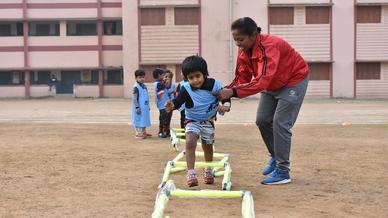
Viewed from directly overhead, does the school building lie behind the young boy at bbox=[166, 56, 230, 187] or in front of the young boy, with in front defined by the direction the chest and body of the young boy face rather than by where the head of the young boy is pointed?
behind

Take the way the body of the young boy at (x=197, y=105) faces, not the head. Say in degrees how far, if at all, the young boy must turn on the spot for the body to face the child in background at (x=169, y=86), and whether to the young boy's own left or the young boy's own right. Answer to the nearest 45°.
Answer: approximately 180°

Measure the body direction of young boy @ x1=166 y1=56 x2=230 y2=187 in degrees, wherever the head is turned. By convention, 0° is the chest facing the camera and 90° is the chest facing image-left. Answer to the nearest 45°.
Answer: approximately 0°

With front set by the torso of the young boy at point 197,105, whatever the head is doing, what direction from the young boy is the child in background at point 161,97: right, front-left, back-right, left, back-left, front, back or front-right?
back

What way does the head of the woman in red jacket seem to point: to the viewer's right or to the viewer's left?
to the viewer's left

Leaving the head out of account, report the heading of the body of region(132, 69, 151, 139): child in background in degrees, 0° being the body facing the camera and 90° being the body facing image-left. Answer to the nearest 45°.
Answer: approximately 315°
